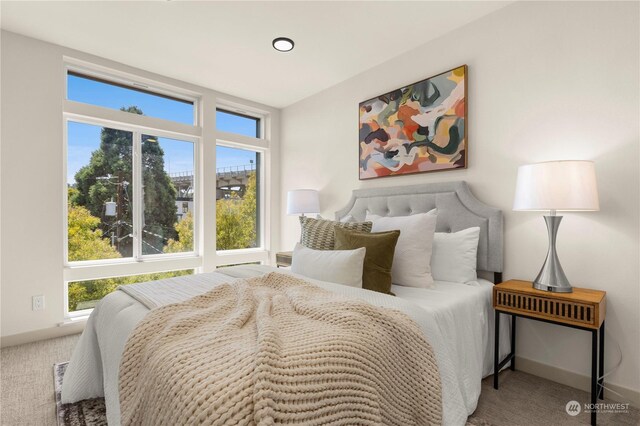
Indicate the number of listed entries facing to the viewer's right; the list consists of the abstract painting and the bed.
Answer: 0

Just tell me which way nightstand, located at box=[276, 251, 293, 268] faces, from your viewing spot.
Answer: facing the viewer and to the left of the viewer

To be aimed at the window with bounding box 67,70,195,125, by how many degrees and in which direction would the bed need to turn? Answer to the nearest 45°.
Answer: approximately 90° to its right

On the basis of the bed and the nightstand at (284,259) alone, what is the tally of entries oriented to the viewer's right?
0

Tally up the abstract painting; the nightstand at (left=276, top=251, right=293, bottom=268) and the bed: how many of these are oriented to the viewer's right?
0

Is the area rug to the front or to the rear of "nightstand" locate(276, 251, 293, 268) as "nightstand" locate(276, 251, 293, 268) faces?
to the front

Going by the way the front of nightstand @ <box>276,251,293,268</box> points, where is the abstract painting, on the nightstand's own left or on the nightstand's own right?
on the nightstand's own left

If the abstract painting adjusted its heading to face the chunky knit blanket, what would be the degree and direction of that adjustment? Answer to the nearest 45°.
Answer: approximately 45° to its left

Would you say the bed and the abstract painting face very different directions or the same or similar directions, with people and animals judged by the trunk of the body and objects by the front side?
same or similar directions

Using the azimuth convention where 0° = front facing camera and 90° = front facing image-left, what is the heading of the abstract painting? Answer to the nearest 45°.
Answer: approximately 45°

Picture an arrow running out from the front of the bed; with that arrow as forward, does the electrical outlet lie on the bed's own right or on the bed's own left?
on the bed's own right

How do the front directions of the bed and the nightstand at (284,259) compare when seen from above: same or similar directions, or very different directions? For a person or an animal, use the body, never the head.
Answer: same or similar directions

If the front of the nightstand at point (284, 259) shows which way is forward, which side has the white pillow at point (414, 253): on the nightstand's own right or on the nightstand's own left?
on the nightstand's own left

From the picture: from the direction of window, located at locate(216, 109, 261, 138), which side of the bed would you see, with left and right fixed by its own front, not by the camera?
right

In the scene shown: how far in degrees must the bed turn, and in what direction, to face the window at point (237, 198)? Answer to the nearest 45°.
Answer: approximately 90° to its right

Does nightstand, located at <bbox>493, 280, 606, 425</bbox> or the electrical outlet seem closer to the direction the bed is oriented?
the electrical outlet

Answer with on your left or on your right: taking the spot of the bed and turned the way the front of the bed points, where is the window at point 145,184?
on your right
